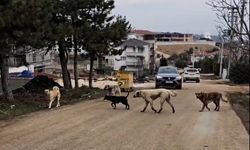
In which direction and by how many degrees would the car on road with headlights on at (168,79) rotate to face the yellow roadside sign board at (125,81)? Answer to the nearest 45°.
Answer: approximately 45° to its right

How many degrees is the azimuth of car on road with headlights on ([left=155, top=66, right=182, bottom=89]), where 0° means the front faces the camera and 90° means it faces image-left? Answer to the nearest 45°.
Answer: approximately 0°

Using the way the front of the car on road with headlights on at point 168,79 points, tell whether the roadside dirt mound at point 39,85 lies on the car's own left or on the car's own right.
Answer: on the car's own right

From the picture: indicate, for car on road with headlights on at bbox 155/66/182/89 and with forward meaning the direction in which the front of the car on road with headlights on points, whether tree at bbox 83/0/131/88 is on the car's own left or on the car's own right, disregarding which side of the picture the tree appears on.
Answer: on the car's own right
